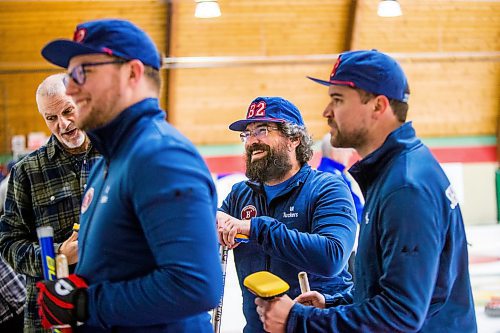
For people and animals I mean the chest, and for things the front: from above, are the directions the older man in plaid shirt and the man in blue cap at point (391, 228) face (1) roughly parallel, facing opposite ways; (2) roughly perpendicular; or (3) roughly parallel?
roughly parallel, facing opposite ways

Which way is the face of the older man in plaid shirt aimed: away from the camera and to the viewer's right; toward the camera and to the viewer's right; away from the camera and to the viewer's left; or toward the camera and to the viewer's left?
toward the camera and to the viewer's right

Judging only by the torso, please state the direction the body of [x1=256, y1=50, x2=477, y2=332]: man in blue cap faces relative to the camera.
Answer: to the viewer's left

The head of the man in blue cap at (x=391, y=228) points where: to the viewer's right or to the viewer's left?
to the viewer's left

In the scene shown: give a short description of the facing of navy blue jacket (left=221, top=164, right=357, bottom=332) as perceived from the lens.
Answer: facing the viewer and to the left of the viewer

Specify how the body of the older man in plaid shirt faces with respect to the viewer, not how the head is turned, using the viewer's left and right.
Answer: facing the viewer and to the right of the viewer

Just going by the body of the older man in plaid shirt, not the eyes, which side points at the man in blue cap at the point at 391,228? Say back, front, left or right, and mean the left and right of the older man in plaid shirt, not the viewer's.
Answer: front

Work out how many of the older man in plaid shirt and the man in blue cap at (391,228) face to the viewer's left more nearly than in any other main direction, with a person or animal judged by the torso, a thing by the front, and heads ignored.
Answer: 1

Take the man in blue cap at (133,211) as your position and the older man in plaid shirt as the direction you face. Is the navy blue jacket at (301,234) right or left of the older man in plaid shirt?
right

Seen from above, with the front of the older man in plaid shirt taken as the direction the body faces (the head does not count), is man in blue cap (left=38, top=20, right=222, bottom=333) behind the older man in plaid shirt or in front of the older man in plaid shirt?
in front
